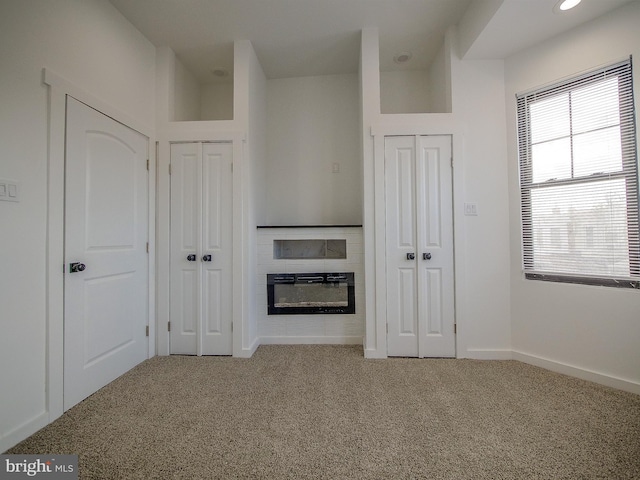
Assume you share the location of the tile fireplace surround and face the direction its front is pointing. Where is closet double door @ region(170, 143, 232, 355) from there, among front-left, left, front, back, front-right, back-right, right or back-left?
right

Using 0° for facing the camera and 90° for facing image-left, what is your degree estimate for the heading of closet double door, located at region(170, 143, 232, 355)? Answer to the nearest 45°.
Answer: approximately 0°

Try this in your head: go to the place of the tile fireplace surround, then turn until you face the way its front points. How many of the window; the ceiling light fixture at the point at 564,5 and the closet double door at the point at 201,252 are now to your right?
1

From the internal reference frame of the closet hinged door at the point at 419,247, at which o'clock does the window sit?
The window is roughly at 9 o'clock from the closet hinged door.

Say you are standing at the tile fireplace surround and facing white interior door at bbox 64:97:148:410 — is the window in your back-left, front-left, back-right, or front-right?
back-left

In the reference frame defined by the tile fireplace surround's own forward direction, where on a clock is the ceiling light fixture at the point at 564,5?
The ceiling light fixture is roughly at 10 o'clock from the tile fireplace surround.

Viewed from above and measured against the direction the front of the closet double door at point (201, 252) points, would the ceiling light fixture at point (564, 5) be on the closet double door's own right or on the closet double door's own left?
on the closet double door's own left

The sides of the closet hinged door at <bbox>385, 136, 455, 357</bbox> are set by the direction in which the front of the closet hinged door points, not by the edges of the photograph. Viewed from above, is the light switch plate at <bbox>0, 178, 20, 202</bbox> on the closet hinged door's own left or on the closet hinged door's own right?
on the closet hinged door's own right

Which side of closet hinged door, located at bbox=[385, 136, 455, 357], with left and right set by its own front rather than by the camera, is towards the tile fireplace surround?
right
